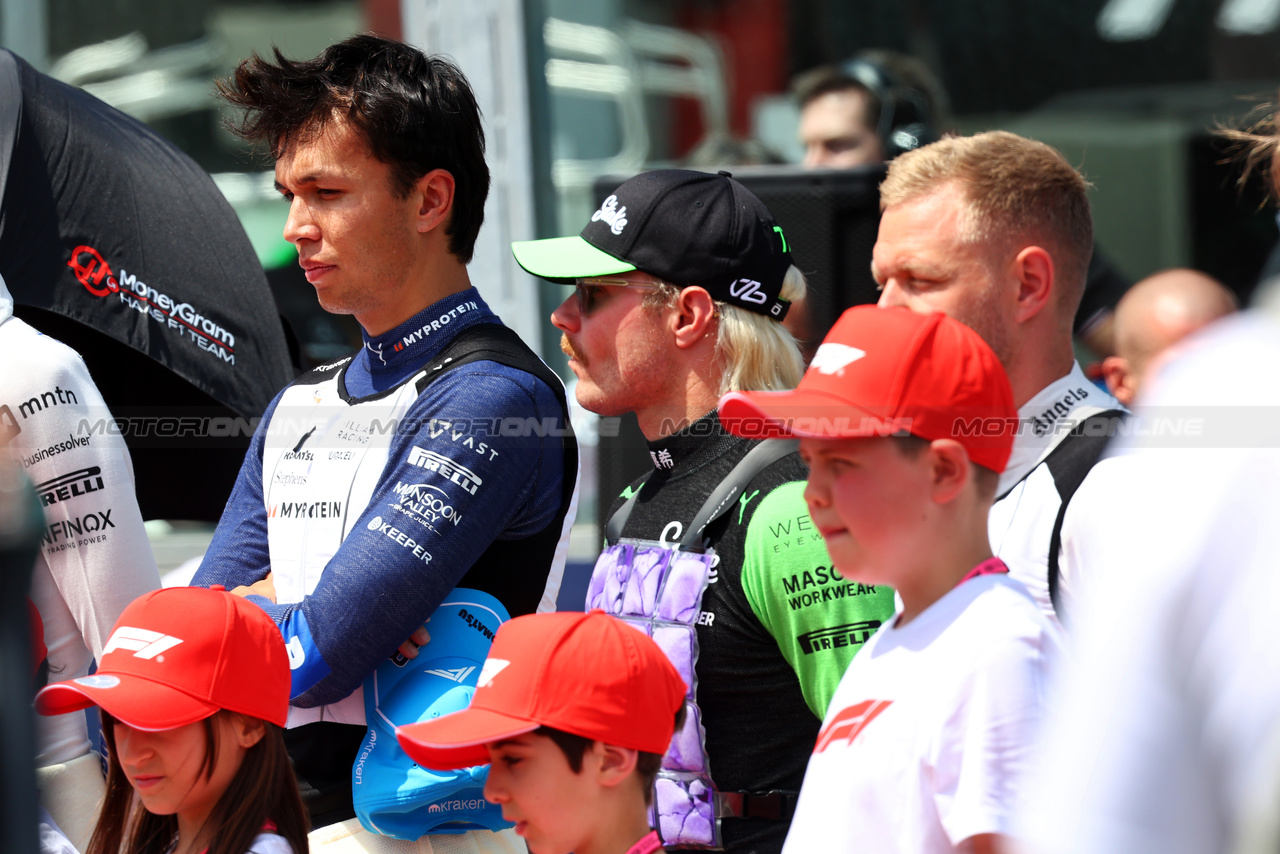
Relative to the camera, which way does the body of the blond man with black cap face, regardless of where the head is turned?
to the viewer's left

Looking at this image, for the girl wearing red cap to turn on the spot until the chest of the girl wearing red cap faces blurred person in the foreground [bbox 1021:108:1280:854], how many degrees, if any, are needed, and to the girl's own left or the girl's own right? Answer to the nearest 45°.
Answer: approximately 45° to the girl's own left

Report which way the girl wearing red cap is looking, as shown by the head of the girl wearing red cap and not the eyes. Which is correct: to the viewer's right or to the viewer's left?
to the viewer's left

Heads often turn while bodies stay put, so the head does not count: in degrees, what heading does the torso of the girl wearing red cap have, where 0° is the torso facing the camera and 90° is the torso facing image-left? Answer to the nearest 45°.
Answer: approximately 45°

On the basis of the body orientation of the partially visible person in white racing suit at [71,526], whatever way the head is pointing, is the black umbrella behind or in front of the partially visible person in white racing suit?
behind

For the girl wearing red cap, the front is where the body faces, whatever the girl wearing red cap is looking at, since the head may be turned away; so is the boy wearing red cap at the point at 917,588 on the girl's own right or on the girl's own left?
on the girl's own left

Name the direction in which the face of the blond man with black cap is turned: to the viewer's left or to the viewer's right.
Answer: to the viewer's left

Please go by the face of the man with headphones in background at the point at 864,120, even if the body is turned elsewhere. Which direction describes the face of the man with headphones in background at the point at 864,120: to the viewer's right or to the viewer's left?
to the viewer's left

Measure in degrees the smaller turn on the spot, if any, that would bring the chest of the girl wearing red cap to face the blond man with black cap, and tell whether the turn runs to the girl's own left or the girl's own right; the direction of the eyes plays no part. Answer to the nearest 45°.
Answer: approximately 135° to the girl's own left

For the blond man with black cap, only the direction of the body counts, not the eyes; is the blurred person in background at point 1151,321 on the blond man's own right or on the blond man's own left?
on the blond man's own right
